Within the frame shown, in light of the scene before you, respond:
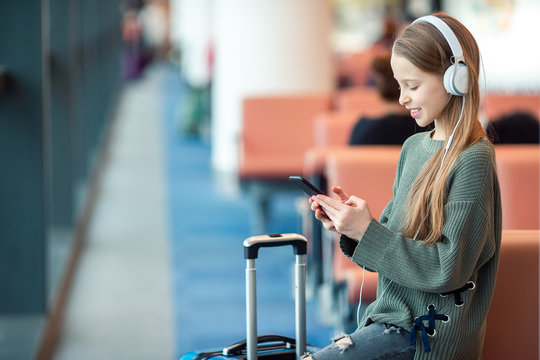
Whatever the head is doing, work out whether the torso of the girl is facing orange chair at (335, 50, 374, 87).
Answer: no

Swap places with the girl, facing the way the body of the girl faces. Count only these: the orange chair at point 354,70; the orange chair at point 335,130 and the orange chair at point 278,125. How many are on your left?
0

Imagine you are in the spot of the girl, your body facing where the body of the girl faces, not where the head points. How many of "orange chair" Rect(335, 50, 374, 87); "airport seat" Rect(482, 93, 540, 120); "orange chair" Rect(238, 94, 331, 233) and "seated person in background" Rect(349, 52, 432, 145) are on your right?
4

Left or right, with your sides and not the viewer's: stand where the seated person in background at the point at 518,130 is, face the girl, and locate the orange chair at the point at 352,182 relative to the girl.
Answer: right

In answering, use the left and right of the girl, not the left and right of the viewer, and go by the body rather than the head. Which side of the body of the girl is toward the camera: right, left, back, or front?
left

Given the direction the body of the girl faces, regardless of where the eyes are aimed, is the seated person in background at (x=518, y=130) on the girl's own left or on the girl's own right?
on the girl's own right

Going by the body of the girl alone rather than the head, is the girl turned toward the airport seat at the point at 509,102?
no

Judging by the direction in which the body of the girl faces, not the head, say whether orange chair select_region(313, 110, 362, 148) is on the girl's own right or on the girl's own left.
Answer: on the girl's own right

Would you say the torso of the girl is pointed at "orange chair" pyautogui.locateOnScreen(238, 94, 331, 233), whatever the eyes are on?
no

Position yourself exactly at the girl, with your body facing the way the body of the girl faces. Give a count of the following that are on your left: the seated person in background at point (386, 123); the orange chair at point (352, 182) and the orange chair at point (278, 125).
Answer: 0

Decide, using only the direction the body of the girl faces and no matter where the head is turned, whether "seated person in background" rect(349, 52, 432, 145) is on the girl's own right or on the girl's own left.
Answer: on the girl's own right

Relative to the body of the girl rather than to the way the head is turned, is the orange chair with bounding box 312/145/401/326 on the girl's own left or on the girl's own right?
on the girl's own right
